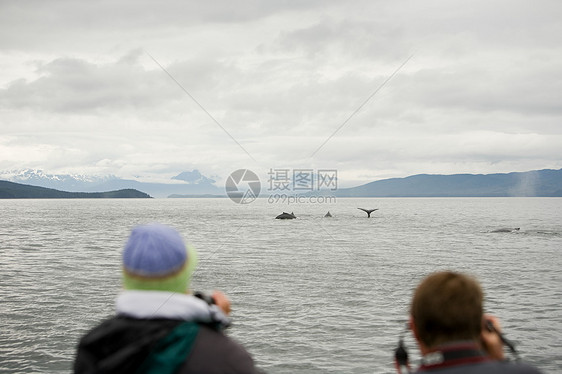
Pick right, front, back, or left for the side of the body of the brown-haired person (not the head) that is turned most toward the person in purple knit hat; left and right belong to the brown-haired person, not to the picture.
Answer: left

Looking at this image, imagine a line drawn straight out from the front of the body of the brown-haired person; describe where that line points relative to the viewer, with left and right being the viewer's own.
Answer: facing away from the viewer

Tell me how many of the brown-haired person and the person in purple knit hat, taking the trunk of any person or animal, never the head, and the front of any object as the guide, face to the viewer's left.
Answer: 0

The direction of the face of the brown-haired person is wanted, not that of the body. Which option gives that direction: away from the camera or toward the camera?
away from the camera

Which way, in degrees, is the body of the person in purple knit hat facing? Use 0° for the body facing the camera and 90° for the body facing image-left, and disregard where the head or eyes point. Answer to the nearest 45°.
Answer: approximately 225°

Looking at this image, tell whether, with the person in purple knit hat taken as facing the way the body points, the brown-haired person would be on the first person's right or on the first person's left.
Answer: on the first person's right

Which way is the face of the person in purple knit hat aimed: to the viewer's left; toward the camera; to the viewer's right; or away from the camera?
away from the camera
